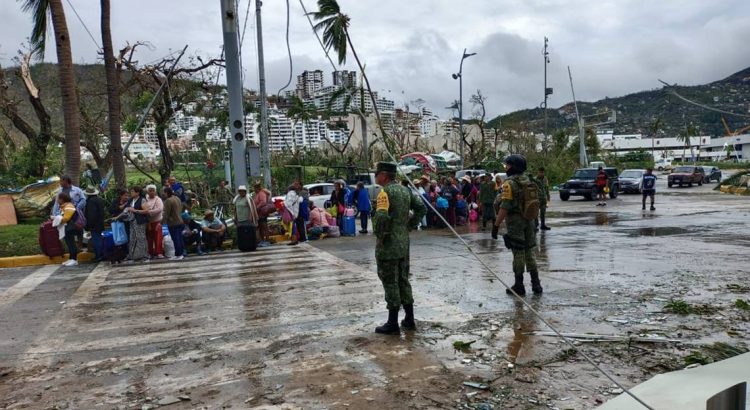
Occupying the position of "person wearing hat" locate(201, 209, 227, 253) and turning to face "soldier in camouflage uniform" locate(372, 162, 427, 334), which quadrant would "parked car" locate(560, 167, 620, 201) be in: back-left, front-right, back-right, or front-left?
back-left

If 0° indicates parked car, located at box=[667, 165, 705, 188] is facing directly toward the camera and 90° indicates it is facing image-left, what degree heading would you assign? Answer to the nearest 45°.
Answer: approximately 45°

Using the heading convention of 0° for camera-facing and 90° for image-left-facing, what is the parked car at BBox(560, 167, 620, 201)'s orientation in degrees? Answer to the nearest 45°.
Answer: approximately 45°

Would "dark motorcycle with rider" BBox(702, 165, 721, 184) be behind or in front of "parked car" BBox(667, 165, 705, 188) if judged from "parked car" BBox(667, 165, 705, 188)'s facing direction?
behind

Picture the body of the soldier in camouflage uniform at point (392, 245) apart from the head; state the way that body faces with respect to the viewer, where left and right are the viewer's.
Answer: facing away from the viewer and to the left of the viewer

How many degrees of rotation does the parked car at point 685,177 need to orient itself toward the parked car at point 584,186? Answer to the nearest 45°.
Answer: approximately 45° to its left

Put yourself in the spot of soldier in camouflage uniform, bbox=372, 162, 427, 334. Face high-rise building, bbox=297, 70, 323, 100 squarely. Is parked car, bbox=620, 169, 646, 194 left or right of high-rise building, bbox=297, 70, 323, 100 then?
right

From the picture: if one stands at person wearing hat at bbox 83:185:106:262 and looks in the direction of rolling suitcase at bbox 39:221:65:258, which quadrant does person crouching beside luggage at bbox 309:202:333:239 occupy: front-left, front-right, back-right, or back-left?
back-right

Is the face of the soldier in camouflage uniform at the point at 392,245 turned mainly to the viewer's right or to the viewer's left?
to the viewer's left
